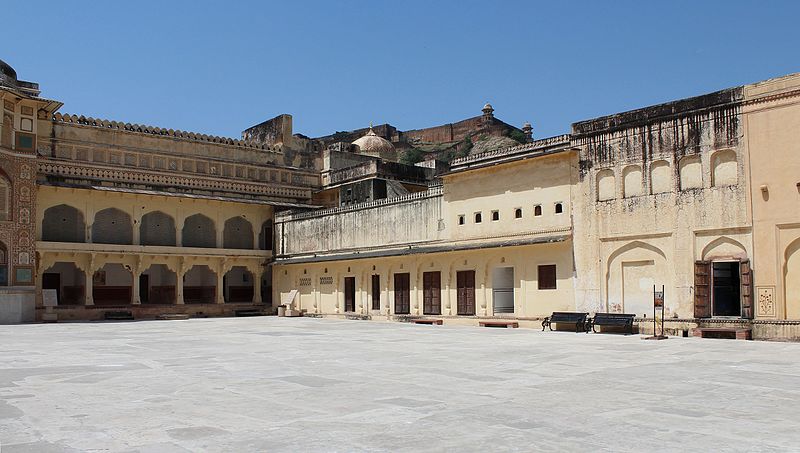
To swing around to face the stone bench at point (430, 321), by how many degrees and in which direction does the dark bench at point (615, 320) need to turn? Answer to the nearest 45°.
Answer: approximately 135° to its right

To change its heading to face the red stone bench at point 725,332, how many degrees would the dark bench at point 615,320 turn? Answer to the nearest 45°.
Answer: approximately 45° to its left

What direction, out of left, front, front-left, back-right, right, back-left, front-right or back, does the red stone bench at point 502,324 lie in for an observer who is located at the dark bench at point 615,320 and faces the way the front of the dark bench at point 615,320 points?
back-right

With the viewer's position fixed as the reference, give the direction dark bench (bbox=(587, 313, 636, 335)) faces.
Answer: facing the viewer

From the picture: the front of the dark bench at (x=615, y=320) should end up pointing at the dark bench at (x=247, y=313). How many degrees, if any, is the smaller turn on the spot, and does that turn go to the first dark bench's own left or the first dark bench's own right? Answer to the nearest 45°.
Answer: approximately 135° to the first dark bench's own right

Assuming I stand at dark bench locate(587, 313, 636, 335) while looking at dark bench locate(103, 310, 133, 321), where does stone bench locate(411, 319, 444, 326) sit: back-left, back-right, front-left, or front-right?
front-right
